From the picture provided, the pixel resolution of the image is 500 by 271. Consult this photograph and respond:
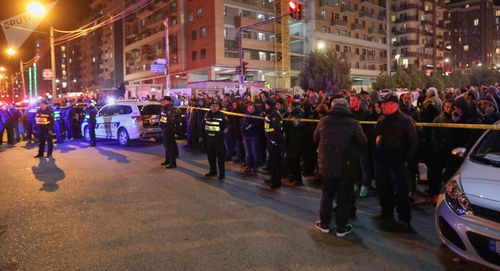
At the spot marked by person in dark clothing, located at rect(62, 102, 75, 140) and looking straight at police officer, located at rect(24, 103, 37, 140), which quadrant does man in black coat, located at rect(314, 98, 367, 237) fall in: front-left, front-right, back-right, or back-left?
back-left

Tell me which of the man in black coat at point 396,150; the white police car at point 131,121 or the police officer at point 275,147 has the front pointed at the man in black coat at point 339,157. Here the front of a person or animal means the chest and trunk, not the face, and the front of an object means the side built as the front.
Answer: the man in black coat at point 396,150

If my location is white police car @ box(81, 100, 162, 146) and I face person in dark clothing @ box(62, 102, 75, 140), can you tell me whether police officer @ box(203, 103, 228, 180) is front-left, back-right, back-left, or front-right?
back-left

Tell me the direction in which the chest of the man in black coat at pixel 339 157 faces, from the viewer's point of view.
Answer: away from the camera

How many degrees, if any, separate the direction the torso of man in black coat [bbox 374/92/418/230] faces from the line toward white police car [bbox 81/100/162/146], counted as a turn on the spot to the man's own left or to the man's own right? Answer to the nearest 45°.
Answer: approximately 90° to the man's own right

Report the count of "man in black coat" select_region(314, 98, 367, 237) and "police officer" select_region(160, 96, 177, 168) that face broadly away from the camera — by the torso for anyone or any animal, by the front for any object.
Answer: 1

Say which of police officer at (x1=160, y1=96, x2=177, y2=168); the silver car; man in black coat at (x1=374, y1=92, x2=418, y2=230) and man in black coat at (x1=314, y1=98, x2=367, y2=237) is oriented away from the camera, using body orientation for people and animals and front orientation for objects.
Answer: man in black coat at (x1=314, y1=98, x2=367, y2=237)
